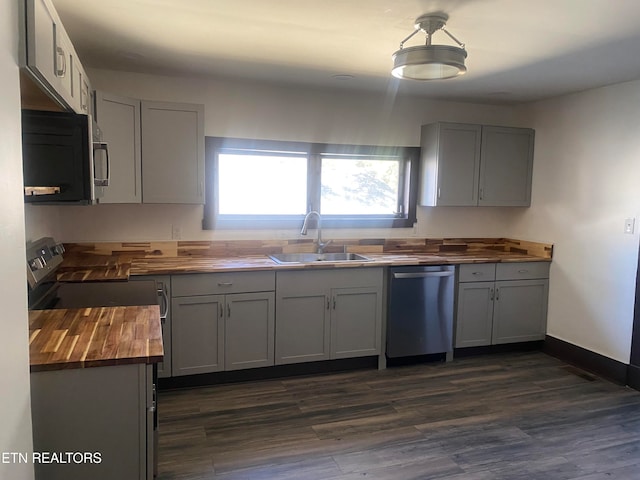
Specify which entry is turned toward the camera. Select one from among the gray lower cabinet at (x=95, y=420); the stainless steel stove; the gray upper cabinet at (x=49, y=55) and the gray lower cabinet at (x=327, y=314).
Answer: the gray lower cabinet at (x=327, y=314)

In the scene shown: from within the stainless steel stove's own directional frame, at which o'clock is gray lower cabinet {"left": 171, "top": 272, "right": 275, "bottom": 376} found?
The gray lower cabinet is roughly at 11 o'clock from the stainless steel stove.

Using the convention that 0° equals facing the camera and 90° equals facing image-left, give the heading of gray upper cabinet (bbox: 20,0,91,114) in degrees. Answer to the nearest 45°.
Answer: approximately 270°

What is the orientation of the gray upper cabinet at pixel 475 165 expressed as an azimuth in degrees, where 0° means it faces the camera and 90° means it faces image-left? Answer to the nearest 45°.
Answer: approximately 315°

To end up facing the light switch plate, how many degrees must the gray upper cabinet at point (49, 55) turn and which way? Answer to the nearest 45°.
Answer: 0° — it already faces it

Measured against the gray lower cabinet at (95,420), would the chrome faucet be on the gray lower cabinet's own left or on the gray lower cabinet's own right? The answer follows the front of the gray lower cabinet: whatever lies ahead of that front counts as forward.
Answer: on the gray lower cabinet's own left

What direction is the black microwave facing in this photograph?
to the viewer's right

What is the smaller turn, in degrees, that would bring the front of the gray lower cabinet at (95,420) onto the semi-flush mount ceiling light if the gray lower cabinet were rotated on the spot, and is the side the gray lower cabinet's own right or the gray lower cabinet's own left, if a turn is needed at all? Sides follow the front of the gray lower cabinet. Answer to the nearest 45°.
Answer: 0° — it already faces it

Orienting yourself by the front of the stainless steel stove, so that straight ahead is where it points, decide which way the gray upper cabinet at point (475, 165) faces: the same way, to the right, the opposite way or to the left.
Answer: to the right

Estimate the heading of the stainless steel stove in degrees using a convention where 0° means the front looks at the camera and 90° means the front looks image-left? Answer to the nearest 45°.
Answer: approximately 270°

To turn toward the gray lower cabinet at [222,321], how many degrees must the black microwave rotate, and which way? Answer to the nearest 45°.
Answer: approximately 45° to its left

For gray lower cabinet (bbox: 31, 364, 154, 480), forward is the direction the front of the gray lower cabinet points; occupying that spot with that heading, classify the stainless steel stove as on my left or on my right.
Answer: on my left

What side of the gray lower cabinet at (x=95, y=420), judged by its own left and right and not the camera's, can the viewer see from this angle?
right

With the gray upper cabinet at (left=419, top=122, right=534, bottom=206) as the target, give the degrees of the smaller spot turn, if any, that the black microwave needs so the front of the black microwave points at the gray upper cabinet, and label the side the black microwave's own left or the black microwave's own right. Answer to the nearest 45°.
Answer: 0° — it already faces it
